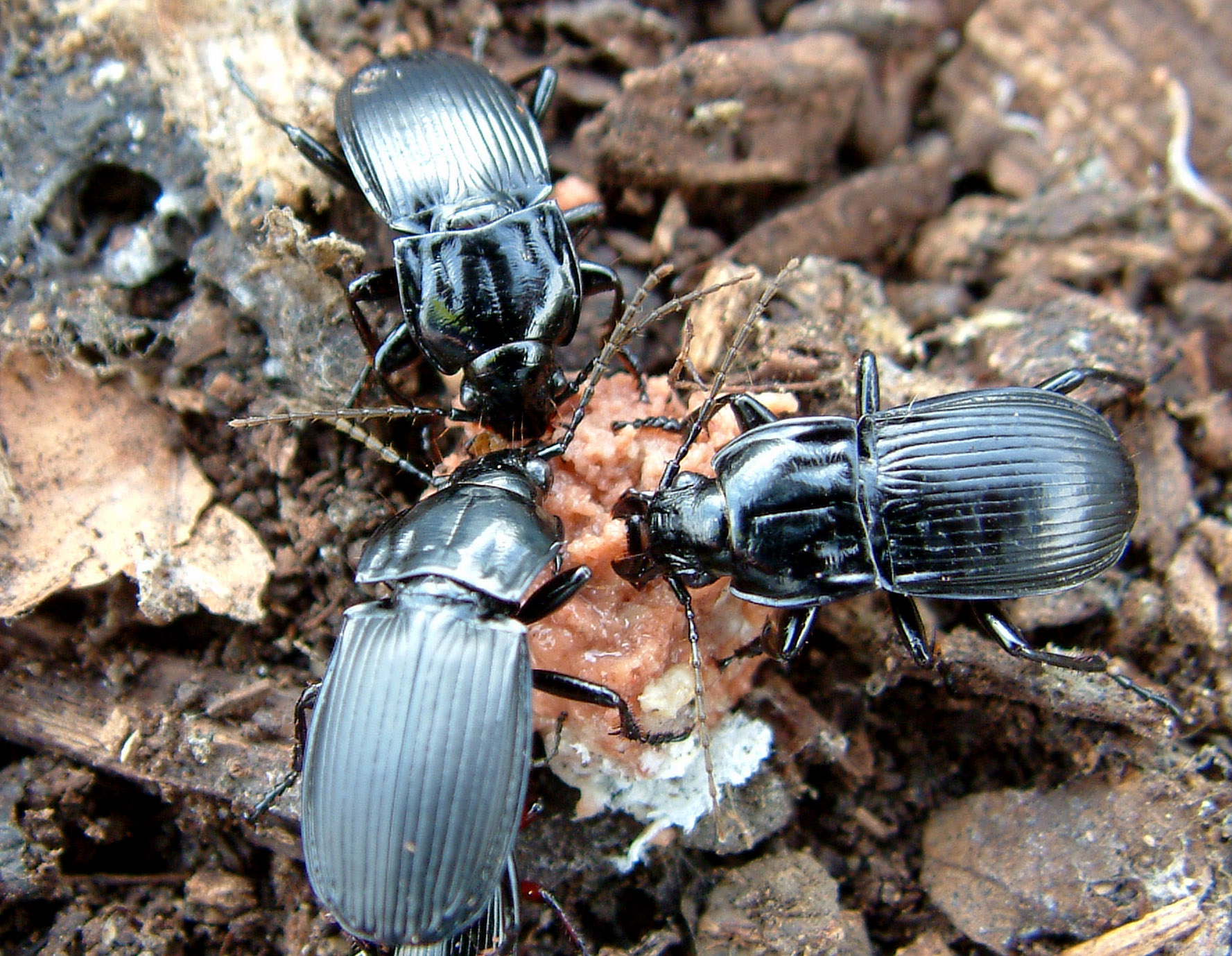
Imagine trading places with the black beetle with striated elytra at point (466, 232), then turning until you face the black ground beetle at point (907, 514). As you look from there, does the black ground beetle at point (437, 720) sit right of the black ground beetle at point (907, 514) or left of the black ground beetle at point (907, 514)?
right

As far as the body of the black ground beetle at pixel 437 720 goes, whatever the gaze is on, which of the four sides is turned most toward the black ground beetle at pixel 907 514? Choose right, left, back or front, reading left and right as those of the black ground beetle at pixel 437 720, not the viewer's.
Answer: right

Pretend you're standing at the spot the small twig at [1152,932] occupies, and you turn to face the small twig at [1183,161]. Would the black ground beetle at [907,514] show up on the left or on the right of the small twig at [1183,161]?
left

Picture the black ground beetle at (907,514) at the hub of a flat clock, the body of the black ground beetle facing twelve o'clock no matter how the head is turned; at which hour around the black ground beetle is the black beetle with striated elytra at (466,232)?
The black beetle with striated elytra is roughly at 1 o'clock from the black ground beetle.

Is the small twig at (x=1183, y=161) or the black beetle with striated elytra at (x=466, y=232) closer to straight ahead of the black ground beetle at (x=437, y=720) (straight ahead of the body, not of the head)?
the black beetle with striated elytra

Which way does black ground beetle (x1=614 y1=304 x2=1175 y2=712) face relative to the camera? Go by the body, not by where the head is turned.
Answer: to the viewer's left

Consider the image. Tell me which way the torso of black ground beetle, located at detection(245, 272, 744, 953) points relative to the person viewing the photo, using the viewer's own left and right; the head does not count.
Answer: facing away from the viewer
